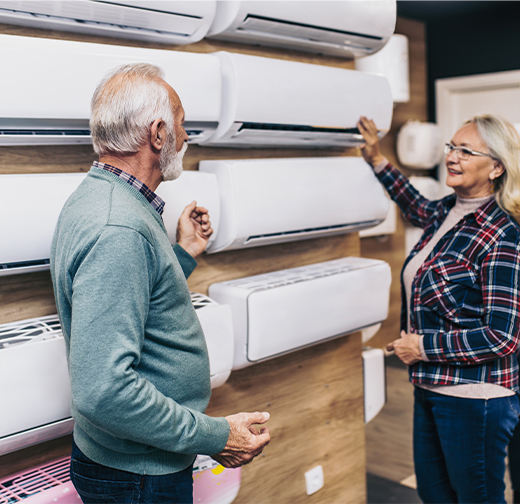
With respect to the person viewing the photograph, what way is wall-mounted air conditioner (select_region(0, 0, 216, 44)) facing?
facing the viewer and to the right of the viewer

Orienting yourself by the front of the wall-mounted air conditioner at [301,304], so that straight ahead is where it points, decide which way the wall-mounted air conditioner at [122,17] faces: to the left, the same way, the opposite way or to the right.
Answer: the same way

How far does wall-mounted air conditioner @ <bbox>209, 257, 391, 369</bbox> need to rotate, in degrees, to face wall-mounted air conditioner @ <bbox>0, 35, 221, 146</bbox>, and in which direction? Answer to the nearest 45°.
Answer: approximately 90° to its right

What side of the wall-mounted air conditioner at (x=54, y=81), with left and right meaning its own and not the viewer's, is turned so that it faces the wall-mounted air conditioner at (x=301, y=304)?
left

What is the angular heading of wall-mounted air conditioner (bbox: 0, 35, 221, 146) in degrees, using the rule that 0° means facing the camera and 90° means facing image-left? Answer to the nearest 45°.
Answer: approximately 315°

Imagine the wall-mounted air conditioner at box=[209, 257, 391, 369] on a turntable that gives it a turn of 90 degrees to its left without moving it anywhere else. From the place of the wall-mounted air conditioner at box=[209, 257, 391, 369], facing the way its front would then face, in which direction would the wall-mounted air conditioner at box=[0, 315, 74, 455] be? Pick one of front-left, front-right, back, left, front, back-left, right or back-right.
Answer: back

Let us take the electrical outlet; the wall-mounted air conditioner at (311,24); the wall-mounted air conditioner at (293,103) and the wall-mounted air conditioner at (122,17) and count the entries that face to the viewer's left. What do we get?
0

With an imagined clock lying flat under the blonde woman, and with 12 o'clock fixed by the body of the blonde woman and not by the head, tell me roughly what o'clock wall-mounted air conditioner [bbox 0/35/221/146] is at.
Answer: The wall-mounted air conditioner is roughly at 12 o'clock from the blonde woman.

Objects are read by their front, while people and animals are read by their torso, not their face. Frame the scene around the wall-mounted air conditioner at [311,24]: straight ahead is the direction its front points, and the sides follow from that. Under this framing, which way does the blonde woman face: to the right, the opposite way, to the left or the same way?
to the right

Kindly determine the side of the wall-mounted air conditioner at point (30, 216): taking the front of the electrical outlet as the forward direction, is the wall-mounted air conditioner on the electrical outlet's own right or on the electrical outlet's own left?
on the electrical outlet's own right

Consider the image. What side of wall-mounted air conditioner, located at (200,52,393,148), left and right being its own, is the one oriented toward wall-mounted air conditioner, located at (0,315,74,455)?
right

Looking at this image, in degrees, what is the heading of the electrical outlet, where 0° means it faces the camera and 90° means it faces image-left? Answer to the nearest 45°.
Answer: approximately 315°

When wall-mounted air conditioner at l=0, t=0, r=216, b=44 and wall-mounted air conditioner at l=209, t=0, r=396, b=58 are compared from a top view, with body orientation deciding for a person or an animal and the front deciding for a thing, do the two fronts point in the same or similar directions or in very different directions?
same or similar directions
